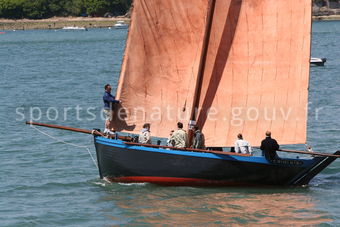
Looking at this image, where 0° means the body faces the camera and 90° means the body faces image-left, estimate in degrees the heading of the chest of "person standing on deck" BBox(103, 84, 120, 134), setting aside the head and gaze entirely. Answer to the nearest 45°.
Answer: approximately 270°

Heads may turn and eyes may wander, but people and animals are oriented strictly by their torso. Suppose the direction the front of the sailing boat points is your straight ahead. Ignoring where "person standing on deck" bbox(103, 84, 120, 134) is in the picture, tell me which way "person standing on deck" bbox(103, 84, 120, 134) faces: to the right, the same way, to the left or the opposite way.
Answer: the opposite way

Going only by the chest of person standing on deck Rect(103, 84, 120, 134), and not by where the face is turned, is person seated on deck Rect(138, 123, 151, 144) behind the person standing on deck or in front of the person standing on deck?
in front

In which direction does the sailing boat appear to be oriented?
to the viewer's left

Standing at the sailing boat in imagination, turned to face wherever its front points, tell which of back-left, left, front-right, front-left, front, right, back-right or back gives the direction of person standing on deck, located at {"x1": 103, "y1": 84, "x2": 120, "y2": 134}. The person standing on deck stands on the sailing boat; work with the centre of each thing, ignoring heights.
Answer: front
